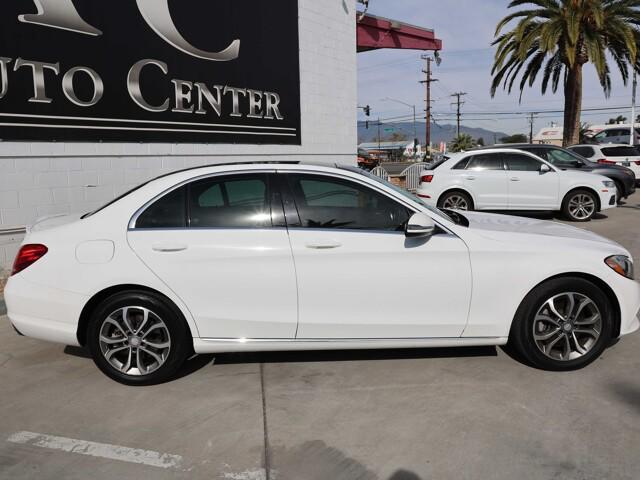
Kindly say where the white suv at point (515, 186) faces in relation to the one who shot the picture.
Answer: facing to the right of the viewer

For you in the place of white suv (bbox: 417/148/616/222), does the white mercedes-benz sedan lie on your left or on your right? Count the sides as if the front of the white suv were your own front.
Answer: on your right

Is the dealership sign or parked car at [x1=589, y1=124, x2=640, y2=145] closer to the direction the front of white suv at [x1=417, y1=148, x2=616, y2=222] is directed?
the parked car

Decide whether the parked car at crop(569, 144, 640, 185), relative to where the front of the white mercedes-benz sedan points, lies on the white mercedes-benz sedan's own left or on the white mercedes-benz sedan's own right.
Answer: on the white mercedes-benz sedan's own left

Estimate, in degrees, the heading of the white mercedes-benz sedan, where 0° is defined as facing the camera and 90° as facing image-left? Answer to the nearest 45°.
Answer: approximately 270°

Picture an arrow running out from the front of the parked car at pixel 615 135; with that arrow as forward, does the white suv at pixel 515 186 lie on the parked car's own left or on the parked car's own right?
on the parked car's own left

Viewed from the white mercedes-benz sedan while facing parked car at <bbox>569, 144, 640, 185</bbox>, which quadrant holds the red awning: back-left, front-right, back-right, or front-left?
front-left

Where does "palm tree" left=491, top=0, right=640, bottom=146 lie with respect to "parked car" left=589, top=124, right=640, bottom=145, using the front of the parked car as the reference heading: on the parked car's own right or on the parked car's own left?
on the parked car's own left

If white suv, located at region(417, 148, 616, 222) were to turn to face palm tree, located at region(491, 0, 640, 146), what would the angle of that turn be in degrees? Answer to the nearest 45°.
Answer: approximately 90° to its left

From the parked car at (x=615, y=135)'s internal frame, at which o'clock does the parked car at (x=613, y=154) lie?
the parked car at (x=613, y=154) is roughly at 9 o'clock from the parked car at (x=615, y=135).
